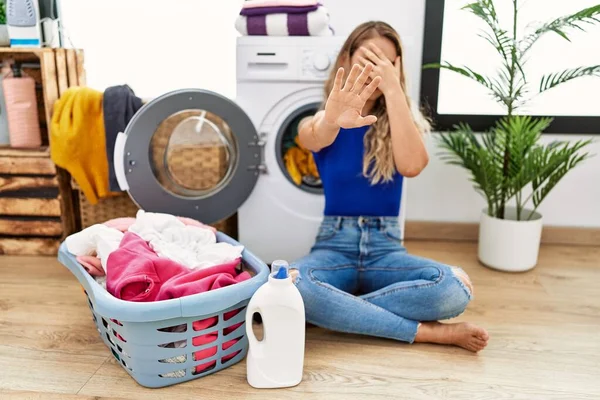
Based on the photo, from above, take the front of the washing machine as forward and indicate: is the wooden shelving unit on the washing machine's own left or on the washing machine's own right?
on the washing machine's own right

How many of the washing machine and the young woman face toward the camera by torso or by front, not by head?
2

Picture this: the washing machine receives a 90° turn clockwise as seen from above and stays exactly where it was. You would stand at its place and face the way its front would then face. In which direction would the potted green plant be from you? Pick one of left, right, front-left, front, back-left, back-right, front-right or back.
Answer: back

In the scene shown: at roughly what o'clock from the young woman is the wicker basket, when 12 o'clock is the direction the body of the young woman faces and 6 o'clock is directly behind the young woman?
The wicker basket is roughly at 4 o'clock from the young woman.

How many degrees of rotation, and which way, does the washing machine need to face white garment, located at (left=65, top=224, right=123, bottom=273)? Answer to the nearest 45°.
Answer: approximately 45° to its right

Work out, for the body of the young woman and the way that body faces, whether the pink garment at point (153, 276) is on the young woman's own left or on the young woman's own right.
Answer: on the young woman's own right

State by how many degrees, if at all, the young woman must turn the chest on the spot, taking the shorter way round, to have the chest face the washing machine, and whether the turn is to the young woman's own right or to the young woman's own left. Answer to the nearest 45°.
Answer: approximately 135° to the young woman's own right

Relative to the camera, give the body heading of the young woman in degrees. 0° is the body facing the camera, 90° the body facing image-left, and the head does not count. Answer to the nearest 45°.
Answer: approximately 0°
